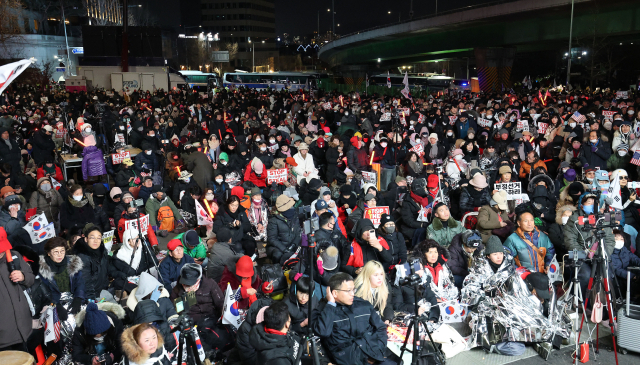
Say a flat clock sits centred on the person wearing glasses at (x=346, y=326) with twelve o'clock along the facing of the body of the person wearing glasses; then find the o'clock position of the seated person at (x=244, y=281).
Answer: The seated person is roughly at 6 o'clock from the person wearing glasses.

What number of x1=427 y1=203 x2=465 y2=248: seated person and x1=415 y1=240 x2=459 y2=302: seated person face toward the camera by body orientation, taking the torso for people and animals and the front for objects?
2

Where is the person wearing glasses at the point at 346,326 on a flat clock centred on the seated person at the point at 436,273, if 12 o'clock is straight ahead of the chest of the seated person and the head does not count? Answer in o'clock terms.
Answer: The person wearing glasses is roughly at 1 o'clock from the seated person.

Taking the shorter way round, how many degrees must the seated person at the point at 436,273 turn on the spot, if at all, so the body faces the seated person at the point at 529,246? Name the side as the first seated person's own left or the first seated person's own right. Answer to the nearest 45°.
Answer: approximately 135° to the first seated person's own left

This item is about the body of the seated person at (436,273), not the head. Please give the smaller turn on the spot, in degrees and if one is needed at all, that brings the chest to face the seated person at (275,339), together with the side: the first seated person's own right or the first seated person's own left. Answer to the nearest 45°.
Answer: approximately 45° to the first seated person's own right

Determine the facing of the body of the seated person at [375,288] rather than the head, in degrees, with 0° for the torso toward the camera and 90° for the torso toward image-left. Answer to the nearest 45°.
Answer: approximately 315°
